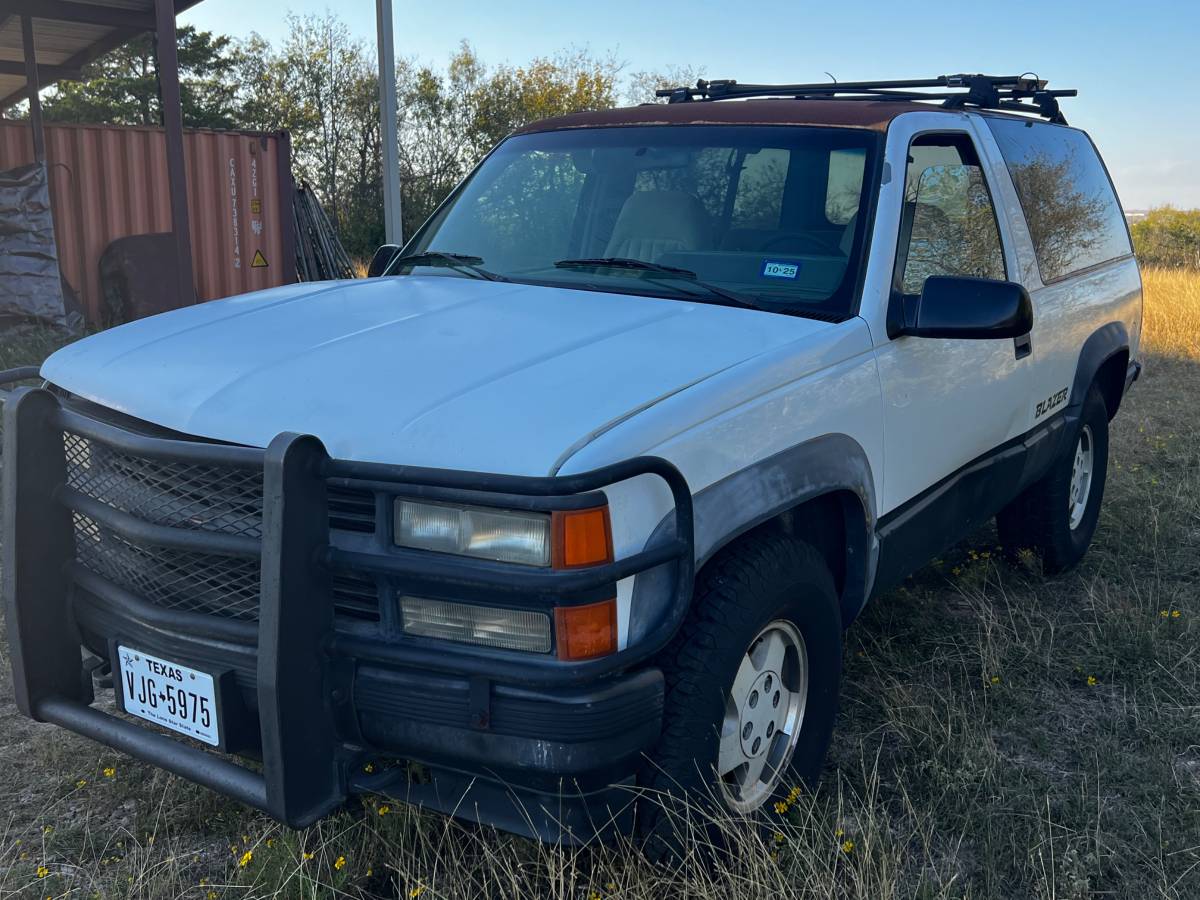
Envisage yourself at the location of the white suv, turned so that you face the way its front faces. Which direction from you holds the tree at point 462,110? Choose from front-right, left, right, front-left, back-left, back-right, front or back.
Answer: back-right

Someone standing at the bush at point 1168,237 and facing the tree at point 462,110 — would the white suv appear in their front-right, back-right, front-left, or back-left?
front-left

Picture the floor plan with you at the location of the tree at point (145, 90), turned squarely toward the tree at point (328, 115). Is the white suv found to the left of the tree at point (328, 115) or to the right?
right

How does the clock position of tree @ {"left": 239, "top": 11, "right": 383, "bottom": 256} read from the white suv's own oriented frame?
The tree is roughly at 4 o'clock from the white suv.

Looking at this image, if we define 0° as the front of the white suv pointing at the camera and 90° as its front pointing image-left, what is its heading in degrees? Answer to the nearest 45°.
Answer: approximately 45°

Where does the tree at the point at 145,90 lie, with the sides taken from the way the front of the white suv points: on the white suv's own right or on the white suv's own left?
on the white suv's own right

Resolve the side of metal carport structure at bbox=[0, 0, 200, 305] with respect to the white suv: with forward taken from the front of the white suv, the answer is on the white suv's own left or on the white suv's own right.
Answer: on the white suv's own right
